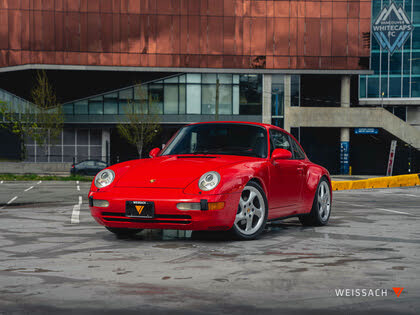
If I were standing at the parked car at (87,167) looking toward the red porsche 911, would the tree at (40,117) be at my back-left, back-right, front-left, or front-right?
back-right

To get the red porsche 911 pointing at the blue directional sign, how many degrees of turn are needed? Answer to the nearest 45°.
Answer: approximately 135° to its right

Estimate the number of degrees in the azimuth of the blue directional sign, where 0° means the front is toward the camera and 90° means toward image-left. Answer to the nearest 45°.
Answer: approximately 0°

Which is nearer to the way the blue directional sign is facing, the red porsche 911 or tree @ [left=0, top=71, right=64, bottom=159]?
the red porsche 911

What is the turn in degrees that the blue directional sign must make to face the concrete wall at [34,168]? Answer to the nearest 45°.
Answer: approximately 90° to its right

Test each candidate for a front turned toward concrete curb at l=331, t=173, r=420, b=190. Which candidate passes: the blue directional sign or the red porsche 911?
the blue directional sign

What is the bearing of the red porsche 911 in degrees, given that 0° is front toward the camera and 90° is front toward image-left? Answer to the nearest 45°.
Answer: approximately 45°

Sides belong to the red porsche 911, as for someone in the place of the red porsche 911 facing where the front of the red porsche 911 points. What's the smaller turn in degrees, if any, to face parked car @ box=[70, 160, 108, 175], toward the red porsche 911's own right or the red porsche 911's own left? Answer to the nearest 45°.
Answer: approximately 135° to the red porsche 911's own right

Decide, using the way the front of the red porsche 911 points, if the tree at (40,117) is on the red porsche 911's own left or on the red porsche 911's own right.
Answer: on the red porsche 911's own right

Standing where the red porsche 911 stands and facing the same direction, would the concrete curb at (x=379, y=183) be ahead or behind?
behind

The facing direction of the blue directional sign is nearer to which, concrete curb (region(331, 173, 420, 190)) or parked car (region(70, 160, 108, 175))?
the concrete curb

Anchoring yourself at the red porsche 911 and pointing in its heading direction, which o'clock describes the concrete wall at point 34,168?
The concrete wall is roughly at 4 o'clock from the red porsche 911.

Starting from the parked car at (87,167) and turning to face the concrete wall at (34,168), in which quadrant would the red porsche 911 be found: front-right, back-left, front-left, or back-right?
back-left

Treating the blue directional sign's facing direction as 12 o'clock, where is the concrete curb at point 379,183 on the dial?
The concrete curb is roughly at 12 o'clock from the blue directional sign.
